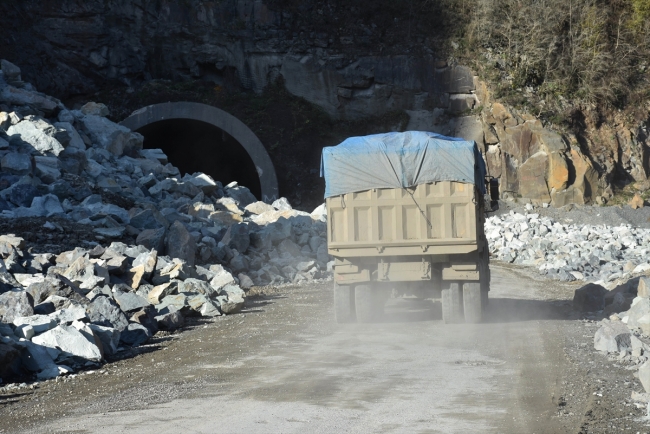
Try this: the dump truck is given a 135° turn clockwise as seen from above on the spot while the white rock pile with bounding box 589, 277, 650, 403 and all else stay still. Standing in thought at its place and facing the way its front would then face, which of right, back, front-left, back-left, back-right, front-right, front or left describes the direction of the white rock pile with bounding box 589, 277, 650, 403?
front

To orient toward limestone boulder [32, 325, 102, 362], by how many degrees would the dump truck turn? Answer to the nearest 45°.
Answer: approximately 135° to its left

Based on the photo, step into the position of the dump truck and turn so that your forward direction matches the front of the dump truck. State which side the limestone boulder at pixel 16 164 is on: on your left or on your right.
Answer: on your left

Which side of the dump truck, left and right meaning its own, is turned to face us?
back

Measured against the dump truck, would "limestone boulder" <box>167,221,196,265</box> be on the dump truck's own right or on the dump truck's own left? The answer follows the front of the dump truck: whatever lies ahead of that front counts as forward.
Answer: on the dump truck's own left

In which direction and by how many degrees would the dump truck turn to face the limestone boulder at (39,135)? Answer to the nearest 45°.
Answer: approximately 45° to its left

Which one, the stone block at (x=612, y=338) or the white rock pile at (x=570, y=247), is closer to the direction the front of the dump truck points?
the white rock pile

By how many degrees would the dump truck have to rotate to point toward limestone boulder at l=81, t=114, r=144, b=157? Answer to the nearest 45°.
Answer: approximately 45° to its left

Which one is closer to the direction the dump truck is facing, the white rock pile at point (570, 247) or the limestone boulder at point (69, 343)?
the white rock pile

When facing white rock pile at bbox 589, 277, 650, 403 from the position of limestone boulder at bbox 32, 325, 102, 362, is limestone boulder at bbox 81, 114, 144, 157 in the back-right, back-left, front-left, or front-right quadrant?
back-left
